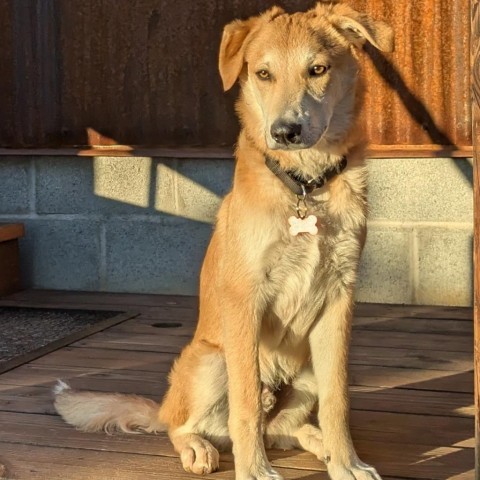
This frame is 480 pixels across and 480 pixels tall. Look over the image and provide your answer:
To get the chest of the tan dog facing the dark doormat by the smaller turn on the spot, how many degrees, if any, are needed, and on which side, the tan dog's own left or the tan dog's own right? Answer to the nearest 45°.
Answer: approximately 180°

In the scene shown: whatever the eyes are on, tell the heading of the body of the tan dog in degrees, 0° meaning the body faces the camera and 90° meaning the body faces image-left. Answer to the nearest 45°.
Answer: approximately 315°
